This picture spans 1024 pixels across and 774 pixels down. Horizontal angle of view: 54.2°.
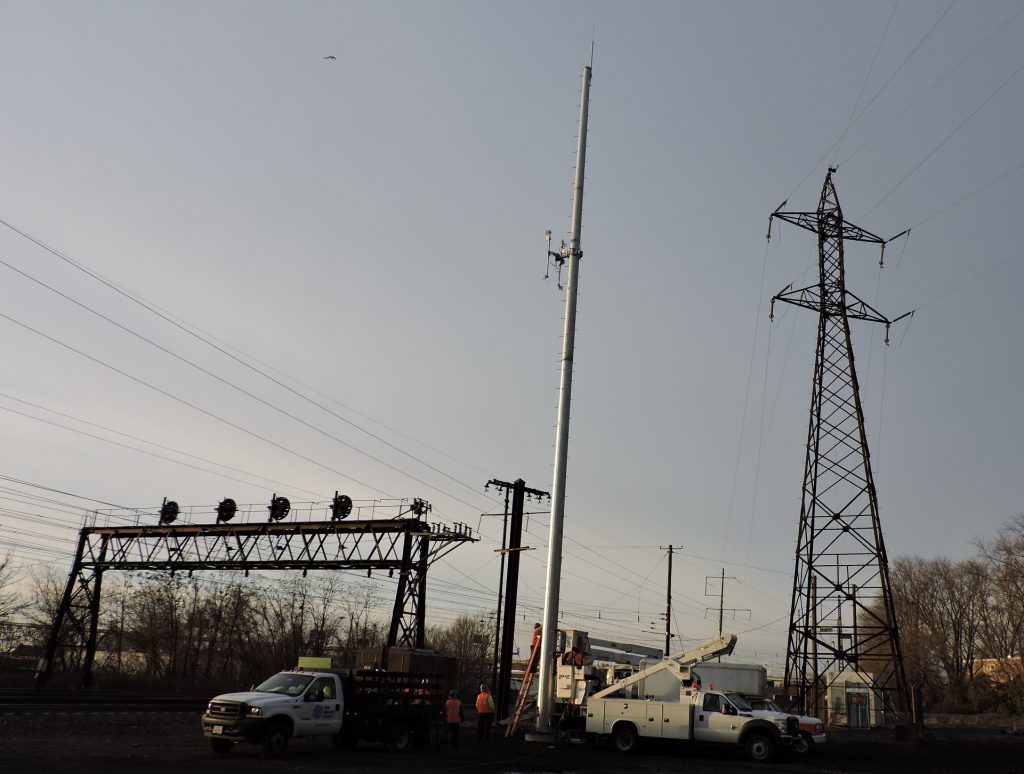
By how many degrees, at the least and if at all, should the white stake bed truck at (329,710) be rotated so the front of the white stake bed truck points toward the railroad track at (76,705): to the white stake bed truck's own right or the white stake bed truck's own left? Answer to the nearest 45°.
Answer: approximately 90° to the white stake bed truck's own right

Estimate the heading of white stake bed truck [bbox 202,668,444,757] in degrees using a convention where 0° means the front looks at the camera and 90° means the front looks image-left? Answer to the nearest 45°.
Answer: approximately 45°

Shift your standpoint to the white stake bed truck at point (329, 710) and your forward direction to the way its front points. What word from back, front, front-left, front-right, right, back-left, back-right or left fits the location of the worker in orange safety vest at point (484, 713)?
back

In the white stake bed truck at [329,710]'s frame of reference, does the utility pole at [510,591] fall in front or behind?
behind

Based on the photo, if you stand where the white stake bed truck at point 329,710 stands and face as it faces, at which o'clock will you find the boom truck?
The boom truck is roughly at 7 o'clock from the white stake bed truck.

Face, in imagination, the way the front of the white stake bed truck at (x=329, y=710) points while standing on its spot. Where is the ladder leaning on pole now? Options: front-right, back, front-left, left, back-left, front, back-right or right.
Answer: back
